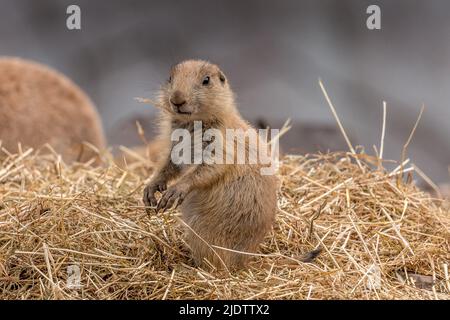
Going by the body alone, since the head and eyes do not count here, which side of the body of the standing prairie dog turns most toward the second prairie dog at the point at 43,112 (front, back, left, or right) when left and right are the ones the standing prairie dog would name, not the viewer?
right

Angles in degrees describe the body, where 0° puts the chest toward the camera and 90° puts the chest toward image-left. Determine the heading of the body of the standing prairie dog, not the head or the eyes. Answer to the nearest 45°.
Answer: approximately 45°
